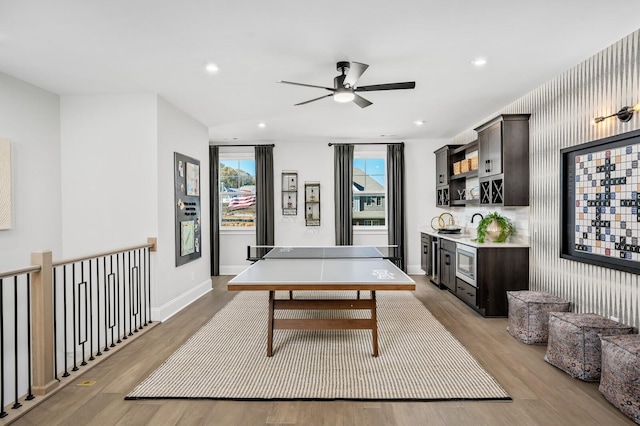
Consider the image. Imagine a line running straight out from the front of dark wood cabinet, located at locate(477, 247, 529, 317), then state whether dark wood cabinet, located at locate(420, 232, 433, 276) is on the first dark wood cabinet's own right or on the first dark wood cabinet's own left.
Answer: on the first dark wood cabinet's own right

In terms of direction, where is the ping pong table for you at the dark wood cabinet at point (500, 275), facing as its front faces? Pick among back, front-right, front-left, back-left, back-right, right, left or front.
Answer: front-left

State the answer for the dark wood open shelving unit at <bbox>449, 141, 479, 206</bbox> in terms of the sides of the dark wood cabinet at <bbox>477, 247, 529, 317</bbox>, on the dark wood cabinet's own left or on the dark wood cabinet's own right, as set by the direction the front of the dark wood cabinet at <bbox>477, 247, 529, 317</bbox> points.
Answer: on the dark wood cabinet's own right

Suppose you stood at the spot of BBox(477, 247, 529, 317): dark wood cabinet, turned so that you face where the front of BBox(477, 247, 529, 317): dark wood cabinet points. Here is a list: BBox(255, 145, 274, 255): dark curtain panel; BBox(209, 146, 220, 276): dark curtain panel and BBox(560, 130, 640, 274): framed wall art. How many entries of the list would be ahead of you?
2

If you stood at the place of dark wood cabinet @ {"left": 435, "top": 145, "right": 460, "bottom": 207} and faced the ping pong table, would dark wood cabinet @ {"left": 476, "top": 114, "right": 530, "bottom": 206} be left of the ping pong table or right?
left

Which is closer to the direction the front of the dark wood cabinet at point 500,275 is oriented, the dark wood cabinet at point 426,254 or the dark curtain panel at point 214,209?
the dark curtain panel

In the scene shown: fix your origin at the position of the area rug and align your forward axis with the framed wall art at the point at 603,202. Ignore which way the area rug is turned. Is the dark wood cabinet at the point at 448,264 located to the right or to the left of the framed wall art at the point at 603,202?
left

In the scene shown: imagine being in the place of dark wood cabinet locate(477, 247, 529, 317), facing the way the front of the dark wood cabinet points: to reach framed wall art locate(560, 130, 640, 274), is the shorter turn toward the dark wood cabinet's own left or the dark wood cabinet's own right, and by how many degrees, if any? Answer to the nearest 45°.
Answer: approximately 135° to the dark wood cabinet's own left

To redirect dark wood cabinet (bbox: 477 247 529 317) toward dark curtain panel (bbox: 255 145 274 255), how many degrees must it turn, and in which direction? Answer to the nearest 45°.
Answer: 0° — it already faces it

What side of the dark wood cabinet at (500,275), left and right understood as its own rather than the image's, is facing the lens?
left

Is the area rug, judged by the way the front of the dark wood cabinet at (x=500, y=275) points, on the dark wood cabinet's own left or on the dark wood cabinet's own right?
on the dark wood cabinet's own left

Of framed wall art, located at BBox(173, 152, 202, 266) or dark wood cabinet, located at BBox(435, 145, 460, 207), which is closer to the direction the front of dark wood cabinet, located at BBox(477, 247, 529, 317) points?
the framed wall art

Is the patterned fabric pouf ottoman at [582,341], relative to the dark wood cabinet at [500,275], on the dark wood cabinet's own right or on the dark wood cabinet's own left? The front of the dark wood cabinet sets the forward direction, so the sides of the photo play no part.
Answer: on the dark wood cabinet's own left
